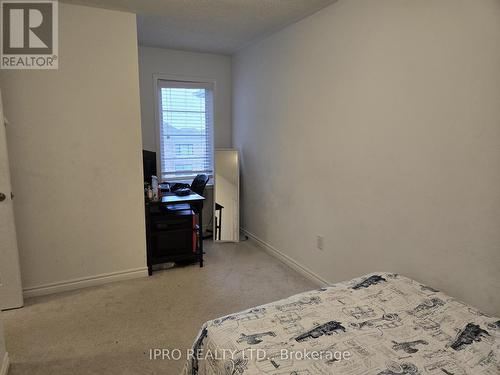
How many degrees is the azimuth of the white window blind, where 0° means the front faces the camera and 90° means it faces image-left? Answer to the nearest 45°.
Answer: approximately 0°

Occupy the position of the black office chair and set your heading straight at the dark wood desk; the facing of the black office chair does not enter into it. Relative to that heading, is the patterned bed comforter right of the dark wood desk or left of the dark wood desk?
left

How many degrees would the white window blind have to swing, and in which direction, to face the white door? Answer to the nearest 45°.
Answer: approximately 45° to its right

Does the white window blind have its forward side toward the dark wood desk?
yes
